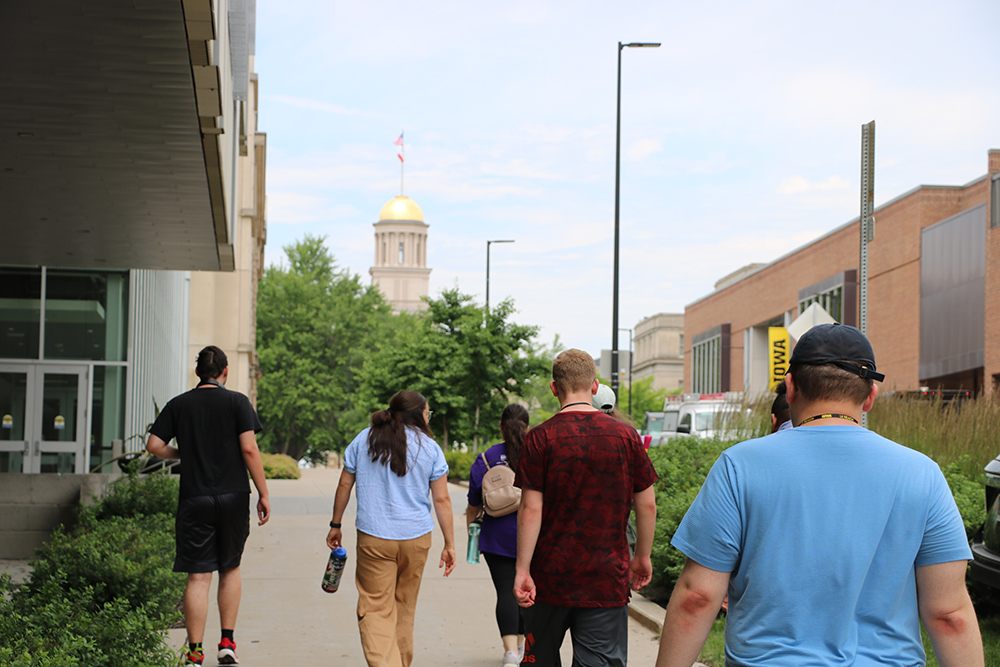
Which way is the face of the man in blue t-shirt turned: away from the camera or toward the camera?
away from the camera

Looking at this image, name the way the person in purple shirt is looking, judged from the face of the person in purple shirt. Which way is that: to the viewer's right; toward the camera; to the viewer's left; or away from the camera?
away from the camera

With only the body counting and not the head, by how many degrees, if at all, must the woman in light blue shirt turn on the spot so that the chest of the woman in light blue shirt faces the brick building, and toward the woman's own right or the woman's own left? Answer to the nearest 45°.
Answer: approximately 45° to the woman's own right

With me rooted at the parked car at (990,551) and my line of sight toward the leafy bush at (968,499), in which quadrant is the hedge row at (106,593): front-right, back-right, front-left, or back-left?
back-left

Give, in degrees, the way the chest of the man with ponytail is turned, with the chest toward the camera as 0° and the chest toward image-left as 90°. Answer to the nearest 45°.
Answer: approximately 180°

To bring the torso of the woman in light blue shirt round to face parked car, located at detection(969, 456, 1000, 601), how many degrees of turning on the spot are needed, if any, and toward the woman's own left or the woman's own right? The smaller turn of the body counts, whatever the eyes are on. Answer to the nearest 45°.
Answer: approximately 90° to the woman's own right

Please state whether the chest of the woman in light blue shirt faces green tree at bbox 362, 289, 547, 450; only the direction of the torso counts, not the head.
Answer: yes

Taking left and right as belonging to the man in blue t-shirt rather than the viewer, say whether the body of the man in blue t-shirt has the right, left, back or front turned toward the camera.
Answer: back

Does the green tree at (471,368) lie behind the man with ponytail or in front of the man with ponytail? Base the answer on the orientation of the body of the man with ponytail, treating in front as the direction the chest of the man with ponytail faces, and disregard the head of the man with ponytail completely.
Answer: in front

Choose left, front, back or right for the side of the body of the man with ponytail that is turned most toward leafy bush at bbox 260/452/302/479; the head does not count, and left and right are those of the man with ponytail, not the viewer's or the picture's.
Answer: front

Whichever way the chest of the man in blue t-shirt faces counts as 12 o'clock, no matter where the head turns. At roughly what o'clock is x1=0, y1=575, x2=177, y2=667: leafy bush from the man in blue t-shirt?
The leafy bush is roughly at 10 o'clock from the man in blue t-shirt.

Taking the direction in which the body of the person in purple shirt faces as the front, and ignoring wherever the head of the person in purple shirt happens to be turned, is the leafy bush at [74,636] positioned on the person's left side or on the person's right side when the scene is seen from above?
on the person's left side

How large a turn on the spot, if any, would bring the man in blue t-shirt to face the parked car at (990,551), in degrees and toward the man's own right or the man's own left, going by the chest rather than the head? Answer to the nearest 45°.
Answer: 0° — they already face it

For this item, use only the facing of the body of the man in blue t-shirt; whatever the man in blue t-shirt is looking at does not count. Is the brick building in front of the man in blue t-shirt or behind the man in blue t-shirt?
in front

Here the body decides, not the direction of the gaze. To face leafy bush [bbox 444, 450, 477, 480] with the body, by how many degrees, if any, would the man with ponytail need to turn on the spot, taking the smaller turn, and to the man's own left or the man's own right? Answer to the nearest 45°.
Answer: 0° — they already face it
